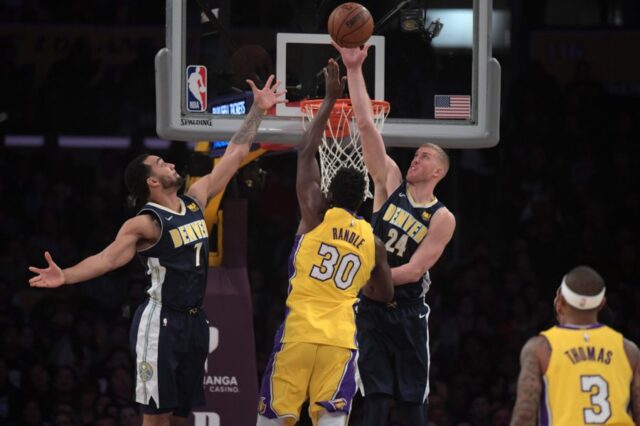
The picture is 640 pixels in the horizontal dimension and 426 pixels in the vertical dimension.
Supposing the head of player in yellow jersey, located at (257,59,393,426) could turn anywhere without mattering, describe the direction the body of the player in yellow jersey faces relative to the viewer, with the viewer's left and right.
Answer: facing away from the viewer

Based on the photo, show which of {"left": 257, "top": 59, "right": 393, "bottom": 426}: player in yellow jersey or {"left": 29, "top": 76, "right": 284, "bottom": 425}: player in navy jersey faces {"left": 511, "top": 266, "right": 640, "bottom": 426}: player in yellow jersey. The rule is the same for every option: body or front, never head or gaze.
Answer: the player in navy jersey

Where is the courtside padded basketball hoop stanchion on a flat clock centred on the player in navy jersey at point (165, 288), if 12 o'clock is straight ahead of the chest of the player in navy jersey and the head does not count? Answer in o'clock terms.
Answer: The courtside padded basketball hoop stanchion is roughly at 8 o'clock from the player in navy jersey.

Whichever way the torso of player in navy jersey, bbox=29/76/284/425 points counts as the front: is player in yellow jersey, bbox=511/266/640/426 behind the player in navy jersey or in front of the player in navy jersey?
in front

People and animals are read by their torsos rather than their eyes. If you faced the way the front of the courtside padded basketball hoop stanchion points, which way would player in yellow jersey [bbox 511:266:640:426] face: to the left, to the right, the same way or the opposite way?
the opposite way

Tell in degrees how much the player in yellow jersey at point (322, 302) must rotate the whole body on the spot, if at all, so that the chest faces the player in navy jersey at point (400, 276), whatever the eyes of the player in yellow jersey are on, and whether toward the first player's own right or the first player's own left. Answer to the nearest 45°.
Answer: approximately 45° to the first player's own right

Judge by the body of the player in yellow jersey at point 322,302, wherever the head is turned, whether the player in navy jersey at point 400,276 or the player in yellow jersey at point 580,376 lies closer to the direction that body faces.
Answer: the player in navy jersey

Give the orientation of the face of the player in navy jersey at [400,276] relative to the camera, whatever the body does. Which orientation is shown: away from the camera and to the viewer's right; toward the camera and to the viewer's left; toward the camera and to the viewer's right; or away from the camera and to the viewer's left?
toward the camera and to the viewer's left

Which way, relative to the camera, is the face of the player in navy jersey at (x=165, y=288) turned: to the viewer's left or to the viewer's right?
to the viewer's right

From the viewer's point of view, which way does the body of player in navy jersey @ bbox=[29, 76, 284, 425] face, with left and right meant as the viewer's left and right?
facing the viewer and to the right of the viewer

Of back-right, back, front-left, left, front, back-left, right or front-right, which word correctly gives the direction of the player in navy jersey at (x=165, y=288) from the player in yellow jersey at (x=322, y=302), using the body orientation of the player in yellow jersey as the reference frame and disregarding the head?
left

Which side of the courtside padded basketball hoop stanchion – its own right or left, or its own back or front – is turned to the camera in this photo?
front

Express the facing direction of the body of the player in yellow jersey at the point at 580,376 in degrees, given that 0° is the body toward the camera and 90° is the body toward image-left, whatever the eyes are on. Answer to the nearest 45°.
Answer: approximately 180°

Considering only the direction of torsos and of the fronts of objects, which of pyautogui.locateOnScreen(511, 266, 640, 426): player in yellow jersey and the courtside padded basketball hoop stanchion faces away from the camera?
the player in yellow jersey

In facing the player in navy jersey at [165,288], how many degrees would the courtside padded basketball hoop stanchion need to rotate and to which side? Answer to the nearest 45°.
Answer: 0° — it already faces them

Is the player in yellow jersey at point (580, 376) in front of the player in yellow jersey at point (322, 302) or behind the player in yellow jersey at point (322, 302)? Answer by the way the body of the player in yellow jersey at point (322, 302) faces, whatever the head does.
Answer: behind

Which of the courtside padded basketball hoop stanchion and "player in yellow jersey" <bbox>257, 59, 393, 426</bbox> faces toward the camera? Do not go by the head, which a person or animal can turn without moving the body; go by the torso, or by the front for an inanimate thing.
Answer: the courtside padded basketball hoop stanchion

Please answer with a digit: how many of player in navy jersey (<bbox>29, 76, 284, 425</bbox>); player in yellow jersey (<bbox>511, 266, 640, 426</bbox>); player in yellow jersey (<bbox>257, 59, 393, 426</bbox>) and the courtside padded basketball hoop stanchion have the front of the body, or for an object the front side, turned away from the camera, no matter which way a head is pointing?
2

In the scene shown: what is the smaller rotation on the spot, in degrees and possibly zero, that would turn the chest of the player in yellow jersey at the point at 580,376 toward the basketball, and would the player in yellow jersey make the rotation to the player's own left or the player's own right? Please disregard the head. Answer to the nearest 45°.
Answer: approximately 45° to the player's own left

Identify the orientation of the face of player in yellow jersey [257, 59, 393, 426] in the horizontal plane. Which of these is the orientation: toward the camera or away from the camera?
away from the camera

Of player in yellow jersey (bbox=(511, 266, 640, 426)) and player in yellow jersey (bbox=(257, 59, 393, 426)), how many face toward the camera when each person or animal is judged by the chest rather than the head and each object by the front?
0
